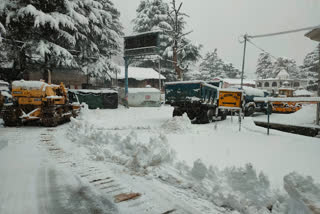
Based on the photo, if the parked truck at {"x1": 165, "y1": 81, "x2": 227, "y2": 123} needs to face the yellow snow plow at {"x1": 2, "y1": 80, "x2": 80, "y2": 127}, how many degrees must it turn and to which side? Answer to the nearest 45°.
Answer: approximately 180°

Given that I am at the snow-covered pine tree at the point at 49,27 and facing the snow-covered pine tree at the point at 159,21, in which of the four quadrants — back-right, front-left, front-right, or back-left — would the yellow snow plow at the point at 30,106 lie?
back-right

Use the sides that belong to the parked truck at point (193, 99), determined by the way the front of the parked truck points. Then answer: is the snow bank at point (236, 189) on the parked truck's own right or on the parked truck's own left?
on the parked truck's own right
